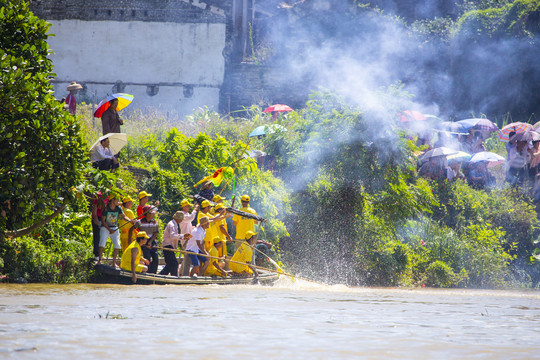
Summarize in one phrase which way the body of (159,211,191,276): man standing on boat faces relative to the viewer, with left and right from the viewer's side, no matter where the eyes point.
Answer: facing to the right of the viewer

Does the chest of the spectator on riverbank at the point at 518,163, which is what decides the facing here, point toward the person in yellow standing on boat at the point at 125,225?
yes

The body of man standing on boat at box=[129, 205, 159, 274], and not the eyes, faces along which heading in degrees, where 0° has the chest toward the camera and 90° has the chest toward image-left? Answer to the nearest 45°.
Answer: approximately 315°

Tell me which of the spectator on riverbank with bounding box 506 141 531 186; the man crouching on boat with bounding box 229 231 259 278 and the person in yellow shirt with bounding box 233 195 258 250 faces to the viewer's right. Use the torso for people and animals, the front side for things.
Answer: the man crouching on boat

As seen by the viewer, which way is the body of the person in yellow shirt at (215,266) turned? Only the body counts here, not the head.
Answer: to the viewer's right

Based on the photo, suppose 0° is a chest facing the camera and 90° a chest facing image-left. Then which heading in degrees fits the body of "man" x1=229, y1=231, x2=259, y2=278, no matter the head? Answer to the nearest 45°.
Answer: approximately 270°
